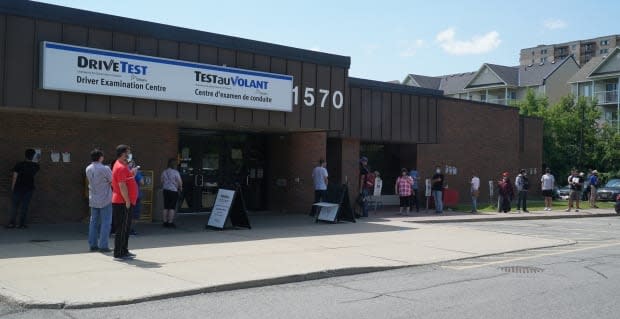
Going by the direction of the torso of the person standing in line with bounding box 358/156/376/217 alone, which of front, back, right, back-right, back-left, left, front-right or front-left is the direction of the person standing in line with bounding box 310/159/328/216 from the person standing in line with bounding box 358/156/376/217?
front-left

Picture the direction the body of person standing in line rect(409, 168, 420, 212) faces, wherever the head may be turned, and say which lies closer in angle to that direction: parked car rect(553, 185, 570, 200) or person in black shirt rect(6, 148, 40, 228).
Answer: the person in black shirt

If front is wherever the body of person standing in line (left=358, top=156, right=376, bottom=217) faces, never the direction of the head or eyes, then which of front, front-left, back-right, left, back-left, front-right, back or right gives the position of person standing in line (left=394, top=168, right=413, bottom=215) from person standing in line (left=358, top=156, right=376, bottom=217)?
back-right

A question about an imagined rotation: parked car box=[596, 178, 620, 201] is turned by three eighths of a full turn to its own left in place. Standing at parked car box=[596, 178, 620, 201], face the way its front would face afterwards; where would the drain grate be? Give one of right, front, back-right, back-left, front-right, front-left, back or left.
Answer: right

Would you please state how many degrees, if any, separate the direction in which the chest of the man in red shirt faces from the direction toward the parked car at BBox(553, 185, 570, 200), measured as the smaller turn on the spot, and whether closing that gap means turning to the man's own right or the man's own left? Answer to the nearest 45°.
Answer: approximately 45° to the man's own left

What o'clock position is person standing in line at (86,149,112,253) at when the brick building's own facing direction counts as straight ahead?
The person standing in line is roughly at 2 o'clock from the brick building.

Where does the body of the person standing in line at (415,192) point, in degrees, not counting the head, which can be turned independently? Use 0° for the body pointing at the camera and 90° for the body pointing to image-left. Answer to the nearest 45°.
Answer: approximately 90°

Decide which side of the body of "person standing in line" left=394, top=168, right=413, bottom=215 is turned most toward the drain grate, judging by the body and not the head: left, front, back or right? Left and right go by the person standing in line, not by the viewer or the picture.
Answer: front

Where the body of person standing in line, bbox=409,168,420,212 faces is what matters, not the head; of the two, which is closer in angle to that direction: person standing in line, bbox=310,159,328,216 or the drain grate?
the person standing in line

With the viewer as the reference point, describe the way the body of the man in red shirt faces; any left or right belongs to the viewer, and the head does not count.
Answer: facing to the right of the viewer

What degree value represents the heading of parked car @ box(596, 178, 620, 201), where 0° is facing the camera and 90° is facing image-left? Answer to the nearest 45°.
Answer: approximately 45°

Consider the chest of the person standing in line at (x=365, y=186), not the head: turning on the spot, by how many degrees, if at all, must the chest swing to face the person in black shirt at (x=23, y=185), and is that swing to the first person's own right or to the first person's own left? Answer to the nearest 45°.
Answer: approximately 45° to the first person's own left

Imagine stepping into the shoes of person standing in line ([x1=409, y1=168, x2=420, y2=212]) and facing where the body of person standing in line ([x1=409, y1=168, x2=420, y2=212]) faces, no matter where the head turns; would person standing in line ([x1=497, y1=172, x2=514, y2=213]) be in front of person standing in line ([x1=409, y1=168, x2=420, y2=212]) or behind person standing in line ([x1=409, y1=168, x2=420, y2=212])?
behind

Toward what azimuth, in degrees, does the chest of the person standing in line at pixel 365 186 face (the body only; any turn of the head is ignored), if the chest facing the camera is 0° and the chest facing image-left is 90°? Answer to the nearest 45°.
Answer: approximately 90°
